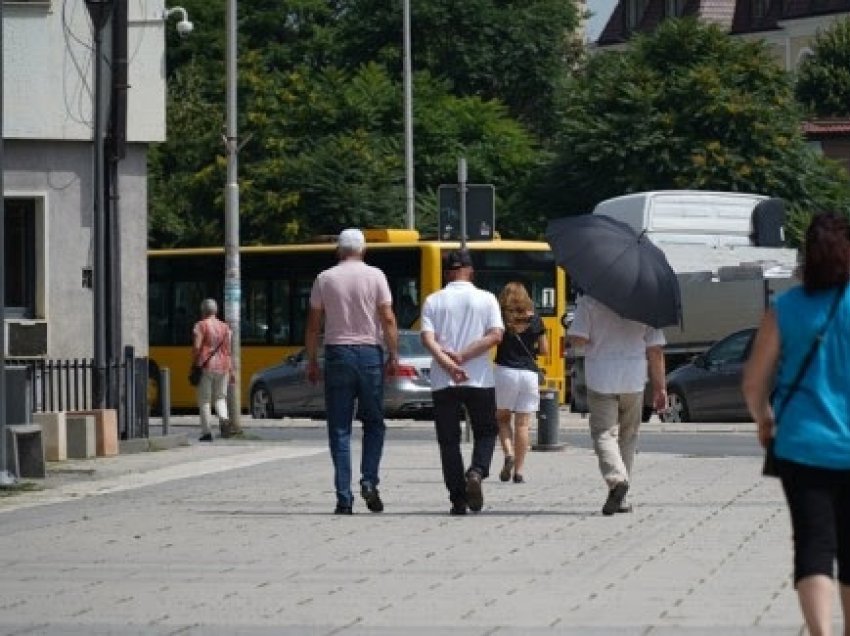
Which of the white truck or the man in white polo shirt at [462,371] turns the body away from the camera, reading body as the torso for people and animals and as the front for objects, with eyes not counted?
the man in white polo shirt

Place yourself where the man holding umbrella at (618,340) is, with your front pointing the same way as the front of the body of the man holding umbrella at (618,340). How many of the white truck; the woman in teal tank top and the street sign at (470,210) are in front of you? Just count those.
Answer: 2

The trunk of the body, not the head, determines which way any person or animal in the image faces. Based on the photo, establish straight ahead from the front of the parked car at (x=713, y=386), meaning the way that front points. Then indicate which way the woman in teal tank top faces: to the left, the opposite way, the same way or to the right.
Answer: to the right

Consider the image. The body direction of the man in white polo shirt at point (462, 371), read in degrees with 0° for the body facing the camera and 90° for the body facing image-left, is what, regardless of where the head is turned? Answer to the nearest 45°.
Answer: approximately 180°

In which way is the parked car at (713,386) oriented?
to the viewer's left

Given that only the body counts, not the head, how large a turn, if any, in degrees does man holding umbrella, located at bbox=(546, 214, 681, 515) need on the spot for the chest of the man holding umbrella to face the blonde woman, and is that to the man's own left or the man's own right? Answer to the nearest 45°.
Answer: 0° — they already face them

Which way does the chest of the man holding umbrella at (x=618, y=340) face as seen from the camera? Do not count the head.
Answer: away from the camera

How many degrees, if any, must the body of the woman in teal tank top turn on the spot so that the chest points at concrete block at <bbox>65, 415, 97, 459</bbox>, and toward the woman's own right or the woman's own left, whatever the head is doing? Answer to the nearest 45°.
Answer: approximately 45° to the woman's own left

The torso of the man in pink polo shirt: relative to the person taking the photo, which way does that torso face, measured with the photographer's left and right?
facing away from the viewer

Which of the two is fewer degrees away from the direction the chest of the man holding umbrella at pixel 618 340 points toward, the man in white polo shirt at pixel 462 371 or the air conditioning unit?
the air conditioning unit

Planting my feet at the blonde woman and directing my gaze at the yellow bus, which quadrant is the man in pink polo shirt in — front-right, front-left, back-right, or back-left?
back-left

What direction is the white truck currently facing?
to the viewer's left

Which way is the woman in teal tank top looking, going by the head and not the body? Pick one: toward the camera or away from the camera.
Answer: away from the camera

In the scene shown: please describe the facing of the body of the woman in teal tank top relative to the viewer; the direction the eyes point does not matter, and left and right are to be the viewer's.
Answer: facing away from the viewer

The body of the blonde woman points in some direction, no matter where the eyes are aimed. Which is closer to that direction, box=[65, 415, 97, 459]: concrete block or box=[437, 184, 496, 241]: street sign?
the street sign
